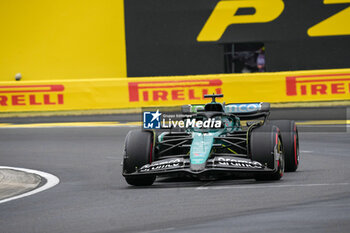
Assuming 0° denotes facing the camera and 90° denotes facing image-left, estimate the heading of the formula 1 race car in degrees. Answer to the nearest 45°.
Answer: approximately 0°

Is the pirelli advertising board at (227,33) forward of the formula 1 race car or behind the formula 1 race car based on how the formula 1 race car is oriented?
behind

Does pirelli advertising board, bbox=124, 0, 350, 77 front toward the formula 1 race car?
yes

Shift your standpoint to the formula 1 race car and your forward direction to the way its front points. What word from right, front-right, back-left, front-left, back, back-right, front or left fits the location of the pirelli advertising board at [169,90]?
back

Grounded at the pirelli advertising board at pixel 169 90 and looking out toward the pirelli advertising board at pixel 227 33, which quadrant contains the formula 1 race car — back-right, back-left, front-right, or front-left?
back-right
